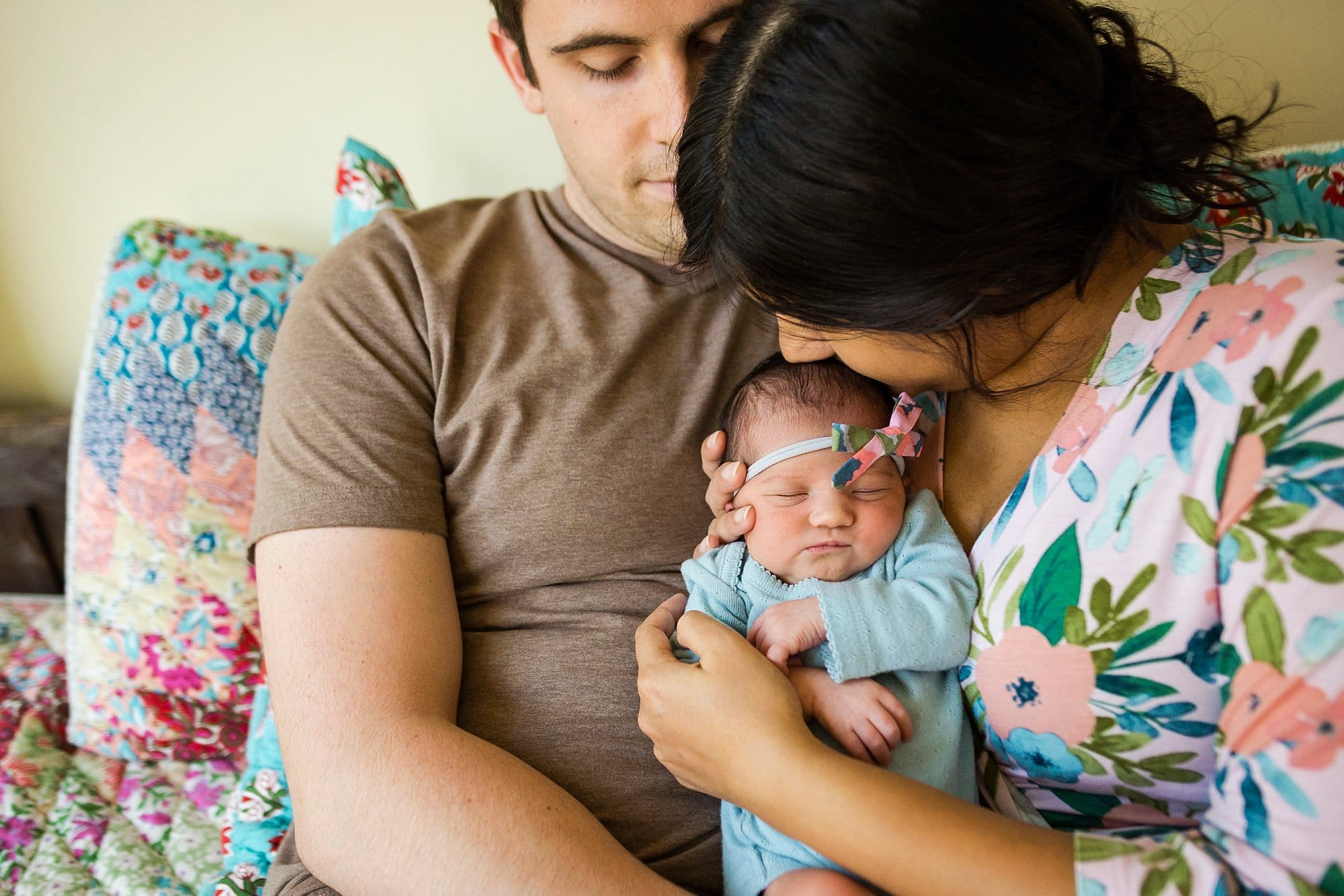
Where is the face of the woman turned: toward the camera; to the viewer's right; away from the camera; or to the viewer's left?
to the viewer's left

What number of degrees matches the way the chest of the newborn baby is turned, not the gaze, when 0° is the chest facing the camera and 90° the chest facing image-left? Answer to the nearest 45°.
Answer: approximately 0°

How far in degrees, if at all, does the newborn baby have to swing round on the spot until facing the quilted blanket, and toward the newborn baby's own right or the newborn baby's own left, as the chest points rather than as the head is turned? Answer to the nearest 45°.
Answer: approximately 90° to the newborn baby's own right

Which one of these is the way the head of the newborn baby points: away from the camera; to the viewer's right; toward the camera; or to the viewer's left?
toward the camera

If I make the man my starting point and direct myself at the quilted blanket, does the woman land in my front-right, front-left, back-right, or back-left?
back-left
